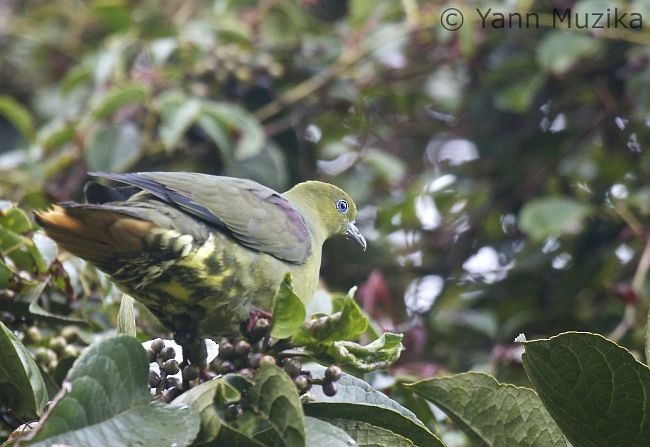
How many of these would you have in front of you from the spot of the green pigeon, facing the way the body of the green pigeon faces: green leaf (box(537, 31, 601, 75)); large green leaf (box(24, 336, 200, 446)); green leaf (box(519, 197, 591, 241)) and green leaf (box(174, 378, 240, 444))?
2

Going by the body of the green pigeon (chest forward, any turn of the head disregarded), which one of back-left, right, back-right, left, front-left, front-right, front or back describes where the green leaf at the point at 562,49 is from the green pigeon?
front

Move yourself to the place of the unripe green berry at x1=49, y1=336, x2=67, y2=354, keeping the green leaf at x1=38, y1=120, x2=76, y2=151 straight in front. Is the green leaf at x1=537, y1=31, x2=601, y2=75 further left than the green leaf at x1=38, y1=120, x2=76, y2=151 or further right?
right

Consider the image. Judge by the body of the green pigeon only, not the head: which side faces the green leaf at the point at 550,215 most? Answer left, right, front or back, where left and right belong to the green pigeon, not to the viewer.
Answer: front

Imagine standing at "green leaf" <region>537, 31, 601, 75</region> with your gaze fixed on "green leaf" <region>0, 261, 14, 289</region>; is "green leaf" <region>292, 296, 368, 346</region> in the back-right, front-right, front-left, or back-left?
front-left

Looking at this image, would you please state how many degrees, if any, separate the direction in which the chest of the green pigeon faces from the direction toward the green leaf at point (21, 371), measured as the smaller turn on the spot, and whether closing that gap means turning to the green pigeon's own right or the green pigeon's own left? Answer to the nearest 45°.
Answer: approximately 180°

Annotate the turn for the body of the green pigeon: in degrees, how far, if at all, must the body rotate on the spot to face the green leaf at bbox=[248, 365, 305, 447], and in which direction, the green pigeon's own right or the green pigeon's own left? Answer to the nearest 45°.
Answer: approximately 135° to the green pigeon's own right

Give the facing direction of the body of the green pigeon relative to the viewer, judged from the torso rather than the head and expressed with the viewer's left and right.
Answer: facing away from the viewer and to the right of the viewer

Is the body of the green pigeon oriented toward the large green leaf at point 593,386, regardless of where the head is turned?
no

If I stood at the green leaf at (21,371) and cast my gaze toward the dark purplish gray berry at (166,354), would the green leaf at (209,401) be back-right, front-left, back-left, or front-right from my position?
front-right

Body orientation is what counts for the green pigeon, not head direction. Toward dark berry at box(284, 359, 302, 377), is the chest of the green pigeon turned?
no

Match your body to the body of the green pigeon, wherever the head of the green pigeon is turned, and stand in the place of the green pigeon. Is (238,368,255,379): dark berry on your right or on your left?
on your right
